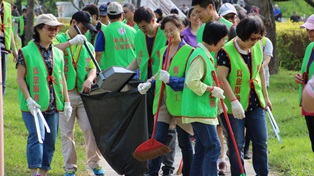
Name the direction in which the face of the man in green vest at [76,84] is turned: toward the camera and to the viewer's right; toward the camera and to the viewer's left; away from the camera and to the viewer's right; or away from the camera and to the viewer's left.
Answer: toward the camera and to the viewer's right

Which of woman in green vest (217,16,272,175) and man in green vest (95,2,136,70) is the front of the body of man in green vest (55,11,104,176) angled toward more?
the woman in green vest
